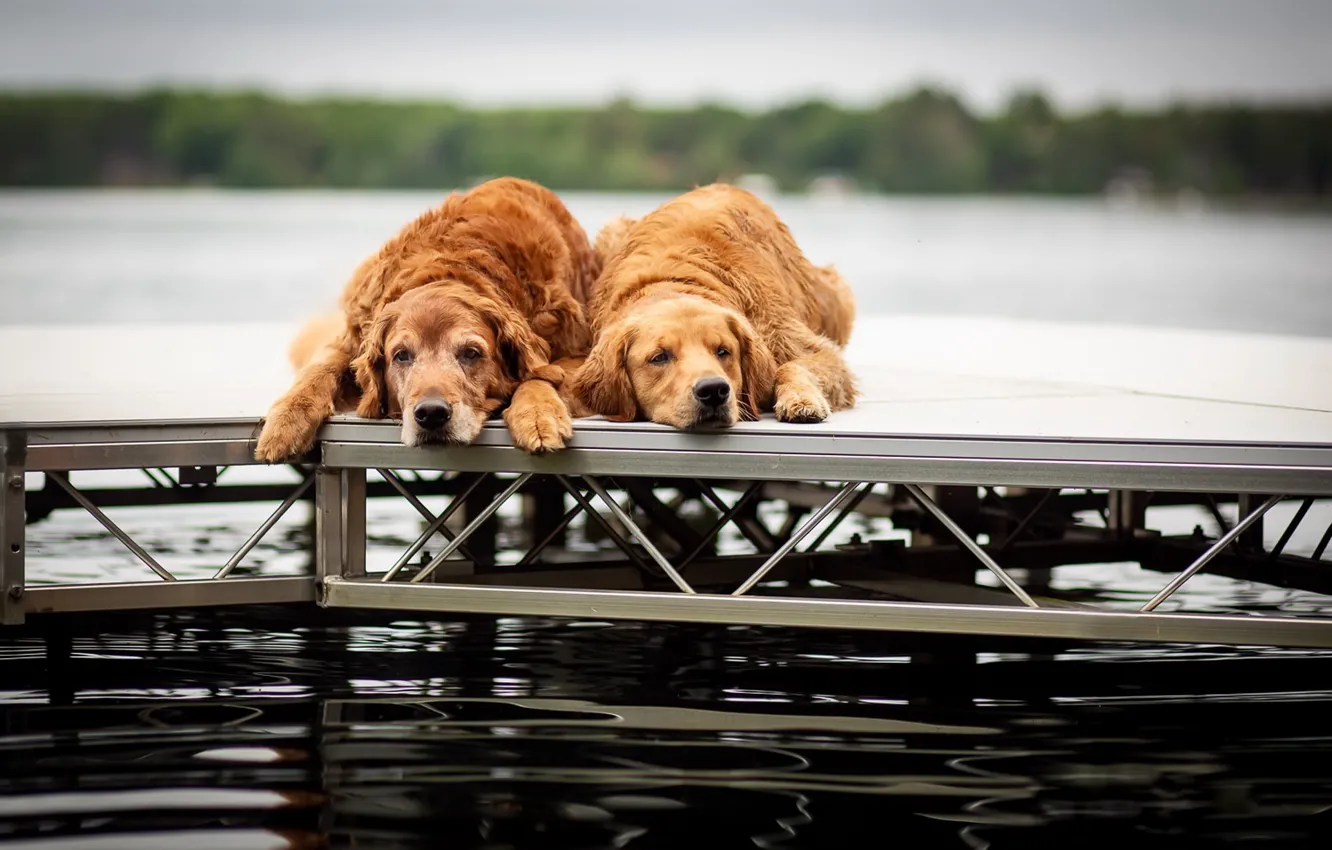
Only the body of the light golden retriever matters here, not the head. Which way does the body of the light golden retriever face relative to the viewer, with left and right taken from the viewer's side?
facing the viewer

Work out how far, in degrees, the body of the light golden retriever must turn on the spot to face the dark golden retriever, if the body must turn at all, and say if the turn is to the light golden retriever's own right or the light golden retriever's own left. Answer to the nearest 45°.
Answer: approximately 45° to the light golden retriever's own right
